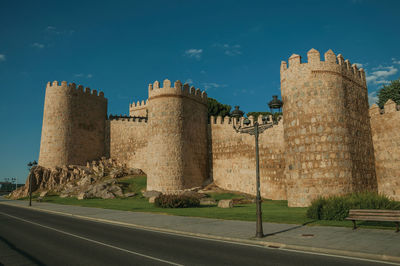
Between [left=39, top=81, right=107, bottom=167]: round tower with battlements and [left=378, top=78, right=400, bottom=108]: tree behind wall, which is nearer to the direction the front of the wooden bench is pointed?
the round tower with battlements

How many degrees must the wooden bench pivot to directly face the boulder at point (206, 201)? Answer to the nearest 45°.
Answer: approximately 90° to its right

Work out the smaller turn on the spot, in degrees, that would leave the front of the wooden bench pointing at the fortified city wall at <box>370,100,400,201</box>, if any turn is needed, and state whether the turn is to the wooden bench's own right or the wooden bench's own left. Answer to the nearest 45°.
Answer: approximately 135° to the wooden bench's own right

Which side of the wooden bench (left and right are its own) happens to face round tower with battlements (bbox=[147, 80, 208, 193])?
right

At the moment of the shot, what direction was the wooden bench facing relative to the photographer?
facing the viewer and to the left of the viewer

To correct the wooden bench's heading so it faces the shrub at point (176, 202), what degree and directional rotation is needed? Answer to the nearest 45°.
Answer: approximately 90° to its right

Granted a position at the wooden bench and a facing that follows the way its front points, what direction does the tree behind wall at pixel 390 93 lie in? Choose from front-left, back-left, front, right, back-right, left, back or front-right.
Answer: back-right

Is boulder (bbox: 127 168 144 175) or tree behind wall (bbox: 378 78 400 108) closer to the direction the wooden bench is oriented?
the boulder

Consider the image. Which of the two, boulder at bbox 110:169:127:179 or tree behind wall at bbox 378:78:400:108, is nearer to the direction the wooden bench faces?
the boulder

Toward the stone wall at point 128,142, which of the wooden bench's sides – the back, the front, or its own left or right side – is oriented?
right

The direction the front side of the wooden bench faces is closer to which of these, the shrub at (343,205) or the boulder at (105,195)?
the boulder

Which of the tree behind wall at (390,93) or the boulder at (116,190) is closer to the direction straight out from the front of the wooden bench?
the boulder
